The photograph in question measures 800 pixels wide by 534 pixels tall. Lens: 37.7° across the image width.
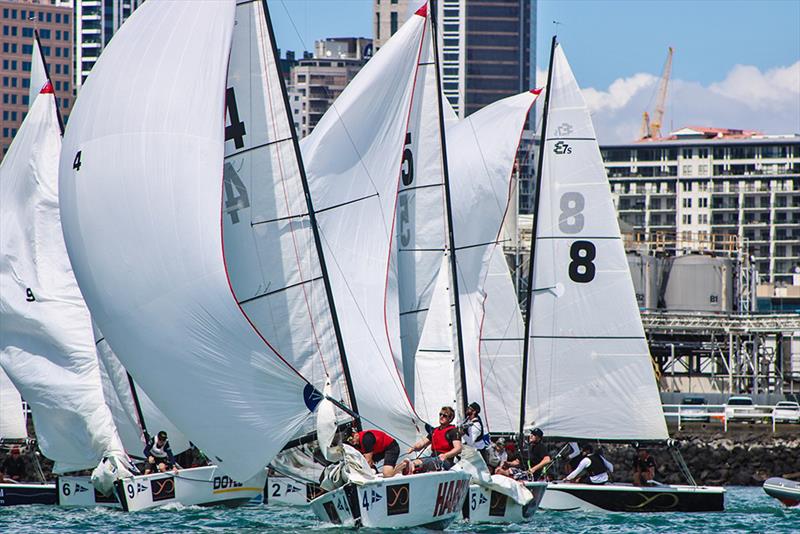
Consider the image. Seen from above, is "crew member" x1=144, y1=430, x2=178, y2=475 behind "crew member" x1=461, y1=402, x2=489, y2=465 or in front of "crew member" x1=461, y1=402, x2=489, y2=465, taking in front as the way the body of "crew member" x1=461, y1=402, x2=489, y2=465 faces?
in front

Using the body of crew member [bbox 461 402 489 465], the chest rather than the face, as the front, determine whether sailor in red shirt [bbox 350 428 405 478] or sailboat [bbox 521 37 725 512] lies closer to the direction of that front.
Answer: the sailor in red shirt

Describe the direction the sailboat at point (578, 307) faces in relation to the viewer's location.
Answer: facing to the left of the viewer

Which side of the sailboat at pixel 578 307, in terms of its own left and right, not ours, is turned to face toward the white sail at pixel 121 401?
front

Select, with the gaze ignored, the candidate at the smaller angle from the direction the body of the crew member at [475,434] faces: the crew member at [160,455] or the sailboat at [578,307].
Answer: the crew member

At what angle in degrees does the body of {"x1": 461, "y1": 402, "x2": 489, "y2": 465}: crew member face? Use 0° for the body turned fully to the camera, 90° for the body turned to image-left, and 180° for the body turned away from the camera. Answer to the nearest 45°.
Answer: approximately 90°

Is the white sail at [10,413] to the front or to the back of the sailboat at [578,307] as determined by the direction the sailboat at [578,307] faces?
to the front
